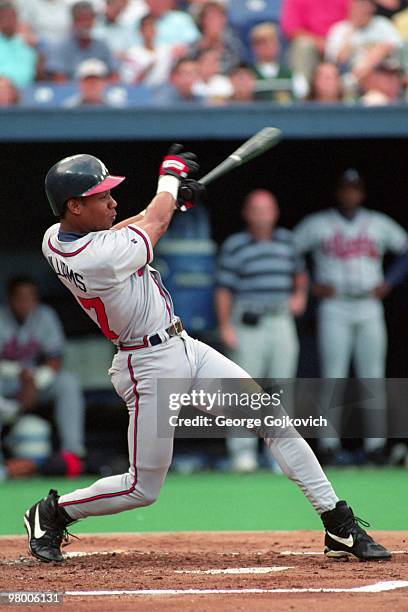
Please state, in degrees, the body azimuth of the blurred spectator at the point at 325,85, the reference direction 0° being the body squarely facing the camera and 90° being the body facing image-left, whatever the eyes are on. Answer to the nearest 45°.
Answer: approximately 0°

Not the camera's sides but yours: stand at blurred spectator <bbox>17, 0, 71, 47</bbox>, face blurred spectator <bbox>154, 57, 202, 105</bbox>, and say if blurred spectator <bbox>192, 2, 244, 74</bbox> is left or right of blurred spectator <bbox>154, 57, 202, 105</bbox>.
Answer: left

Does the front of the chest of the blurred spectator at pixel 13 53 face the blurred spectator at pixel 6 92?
yes

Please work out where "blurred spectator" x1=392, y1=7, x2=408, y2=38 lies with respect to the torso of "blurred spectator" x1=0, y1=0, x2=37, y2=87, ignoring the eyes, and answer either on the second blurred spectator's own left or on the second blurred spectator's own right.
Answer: on the second blurred spectator's own left
